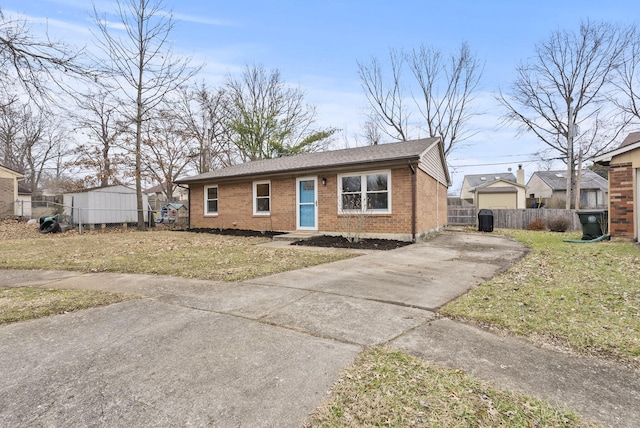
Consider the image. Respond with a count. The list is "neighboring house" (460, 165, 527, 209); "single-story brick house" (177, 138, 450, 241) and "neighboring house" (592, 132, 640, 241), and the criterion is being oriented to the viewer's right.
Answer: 0

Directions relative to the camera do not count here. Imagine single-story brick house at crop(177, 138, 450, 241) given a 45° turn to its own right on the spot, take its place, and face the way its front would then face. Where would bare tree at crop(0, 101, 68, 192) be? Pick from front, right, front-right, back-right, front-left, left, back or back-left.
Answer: front-right

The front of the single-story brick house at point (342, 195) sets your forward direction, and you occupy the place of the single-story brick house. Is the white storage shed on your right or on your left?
on your right

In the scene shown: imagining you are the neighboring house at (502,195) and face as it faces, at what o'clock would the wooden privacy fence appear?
The wooden privacy fence is roughly at 12 o'clock from the neighboring house.

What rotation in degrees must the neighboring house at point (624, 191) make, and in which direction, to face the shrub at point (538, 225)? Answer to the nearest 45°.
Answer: approximately 90° to its right

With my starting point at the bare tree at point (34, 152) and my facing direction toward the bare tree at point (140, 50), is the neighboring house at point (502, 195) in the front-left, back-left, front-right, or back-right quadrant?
front-left

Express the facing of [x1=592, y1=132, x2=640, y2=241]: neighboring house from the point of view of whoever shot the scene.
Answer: facing the viewer and to the left of the viewer

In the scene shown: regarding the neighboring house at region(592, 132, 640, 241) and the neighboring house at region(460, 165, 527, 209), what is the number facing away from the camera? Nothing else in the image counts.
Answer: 0

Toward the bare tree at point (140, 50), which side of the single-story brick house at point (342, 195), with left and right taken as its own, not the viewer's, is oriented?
right

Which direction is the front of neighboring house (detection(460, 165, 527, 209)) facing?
toward the camera

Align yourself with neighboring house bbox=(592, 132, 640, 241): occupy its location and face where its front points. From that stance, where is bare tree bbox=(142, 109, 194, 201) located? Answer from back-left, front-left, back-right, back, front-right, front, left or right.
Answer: front-right

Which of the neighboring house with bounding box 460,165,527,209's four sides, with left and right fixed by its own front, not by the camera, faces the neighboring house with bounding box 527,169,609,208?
left

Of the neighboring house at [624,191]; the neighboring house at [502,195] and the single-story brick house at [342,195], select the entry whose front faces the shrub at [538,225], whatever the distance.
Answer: the neighboring house at [502,195]

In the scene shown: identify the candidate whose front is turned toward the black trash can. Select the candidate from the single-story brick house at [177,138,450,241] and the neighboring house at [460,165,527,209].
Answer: the neighboring house

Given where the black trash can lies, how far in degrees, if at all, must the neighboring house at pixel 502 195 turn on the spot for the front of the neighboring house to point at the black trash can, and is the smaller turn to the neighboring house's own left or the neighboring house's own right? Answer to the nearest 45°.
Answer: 0° — it already faces it
